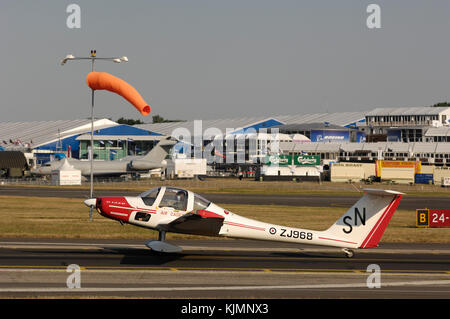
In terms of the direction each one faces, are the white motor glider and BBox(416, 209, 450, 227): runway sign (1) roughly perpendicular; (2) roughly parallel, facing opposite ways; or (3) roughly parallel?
roughly perpendicular

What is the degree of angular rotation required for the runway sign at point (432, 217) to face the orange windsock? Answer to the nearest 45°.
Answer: approximately 45° to its right

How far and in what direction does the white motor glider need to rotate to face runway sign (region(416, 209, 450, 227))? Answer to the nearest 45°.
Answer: approximately 135° to its right

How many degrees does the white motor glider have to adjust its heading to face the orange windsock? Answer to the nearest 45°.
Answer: approximately 45° to its right

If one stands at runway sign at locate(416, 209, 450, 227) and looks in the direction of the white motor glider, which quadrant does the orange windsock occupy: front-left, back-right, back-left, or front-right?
front-right

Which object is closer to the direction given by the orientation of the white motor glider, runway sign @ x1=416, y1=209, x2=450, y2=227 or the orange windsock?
the orange windsock

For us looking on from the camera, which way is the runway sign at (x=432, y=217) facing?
facing the viewer

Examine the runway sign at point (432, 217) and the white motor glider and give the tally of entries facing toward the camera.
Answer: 1

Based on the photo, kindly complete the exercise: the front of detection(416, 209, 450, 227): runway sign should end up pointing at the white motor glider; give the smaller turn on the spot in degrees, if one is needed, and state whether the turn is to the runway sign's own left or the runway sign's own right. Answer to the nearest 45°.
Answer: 0° — it already faces it

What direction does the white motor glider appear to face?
to the viewer's left

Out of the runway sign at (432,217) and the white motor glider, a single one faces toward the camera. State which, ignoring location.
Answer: the runway sign
